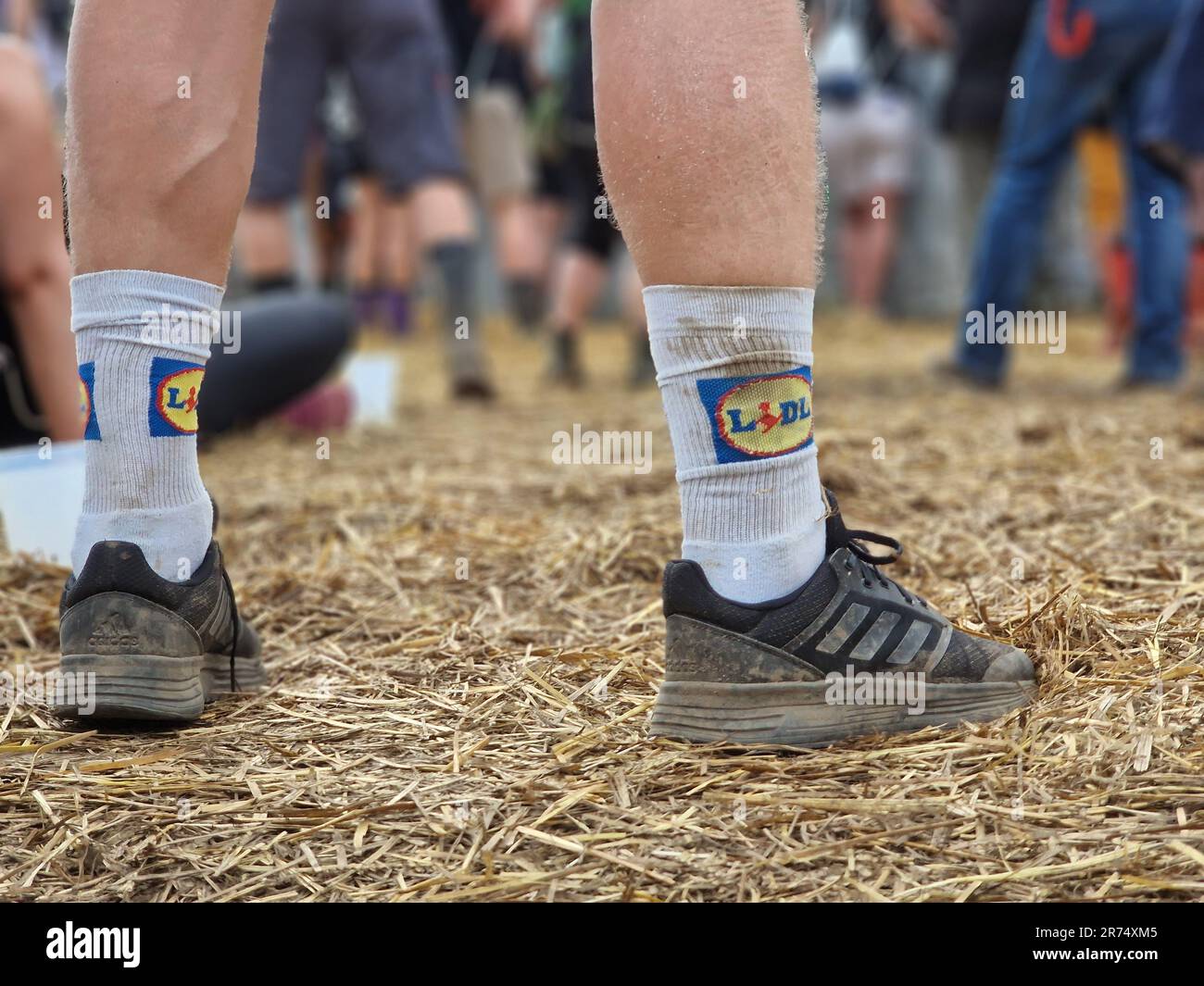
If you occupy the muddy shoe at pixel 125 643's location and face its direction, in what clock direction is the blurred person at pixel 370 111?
The blurred person is roughly at 11 o'clock from the muddy shoe.

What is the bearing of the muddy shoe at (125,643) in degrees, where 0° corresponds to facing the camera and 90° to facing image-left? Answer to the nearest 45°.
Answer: approximately 225°

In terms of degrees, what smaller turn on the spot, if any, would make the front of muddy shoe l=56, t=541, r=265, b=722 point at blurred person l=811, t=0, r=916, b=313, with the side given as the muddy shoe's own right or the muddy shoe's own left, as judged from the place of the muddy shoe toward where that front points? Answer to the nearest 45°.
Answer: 0° — it already faces them

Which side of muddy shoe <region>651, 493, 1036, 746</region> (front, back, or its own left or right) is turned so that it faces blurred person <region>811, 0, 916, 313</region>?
left

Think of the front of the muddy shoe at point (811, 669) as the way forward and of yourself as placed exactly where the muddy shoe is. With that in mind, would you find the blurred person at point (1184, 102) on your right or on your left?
on your left

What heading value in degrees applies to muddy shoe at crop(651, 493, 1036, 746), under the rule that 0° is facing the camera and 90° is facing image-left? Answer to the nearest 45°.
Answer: approximately 270°

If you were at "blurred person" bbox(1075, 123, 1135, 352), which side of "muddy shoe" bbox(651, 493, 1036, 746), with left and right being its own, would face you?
left
